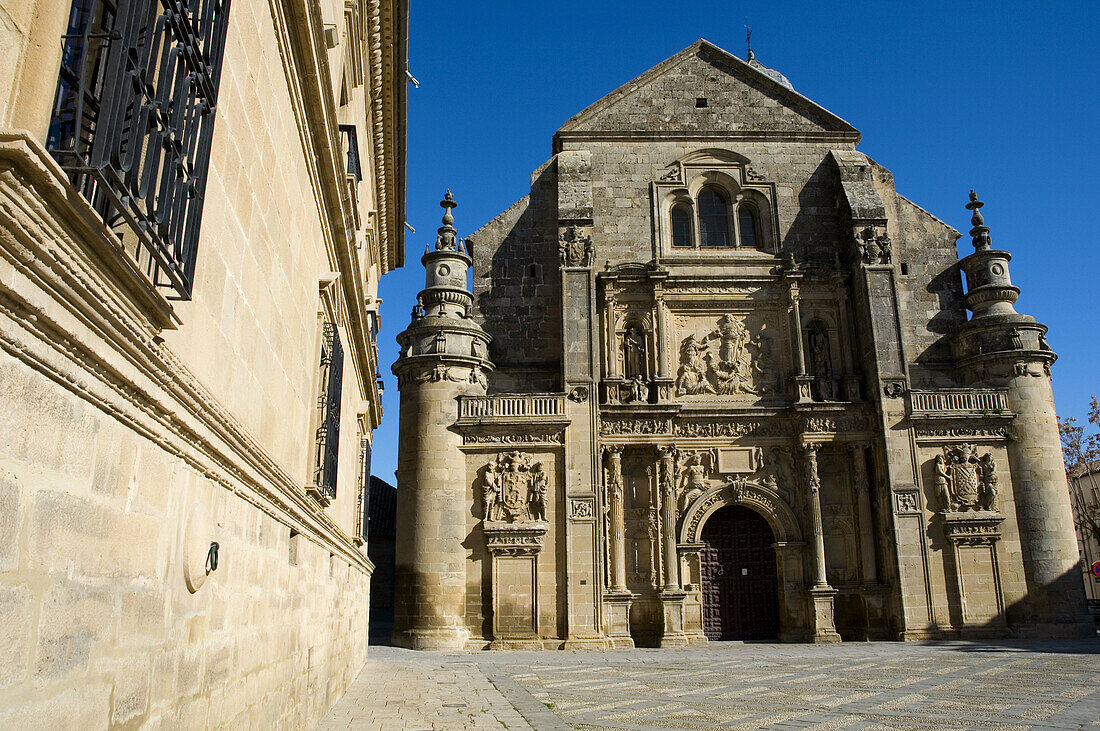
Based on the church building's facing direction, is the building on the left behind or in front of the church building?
in front

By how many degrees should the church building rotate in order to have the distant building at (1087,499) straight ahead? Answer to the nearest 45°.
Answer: approximately 135° to its left

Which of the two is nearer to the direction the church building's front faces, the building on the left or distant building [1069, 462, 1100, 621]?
the building on the left

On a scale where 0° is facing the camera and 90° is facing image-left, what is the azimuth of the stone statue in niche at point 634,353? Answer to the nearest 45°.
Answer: approximately 0°

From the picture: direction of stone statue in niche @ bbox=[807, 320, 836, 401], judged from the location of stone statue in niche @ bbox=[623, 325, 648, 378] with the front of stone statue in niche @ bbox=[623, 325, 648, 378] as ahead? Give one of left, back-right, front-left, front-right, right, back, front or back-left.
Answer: left

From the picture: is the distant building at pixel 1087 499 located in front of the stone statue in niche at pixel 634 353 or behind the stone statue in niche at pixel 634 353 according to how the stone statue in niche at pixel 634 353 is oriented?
behind
